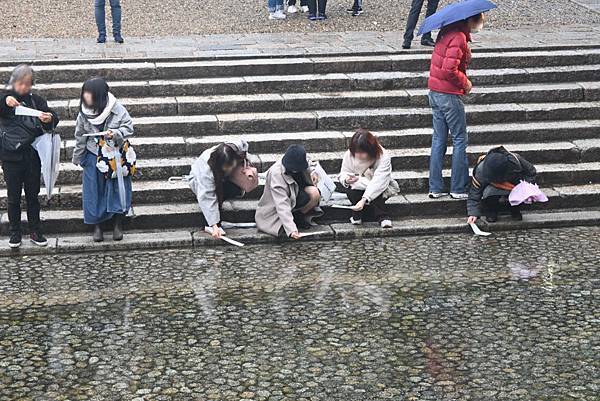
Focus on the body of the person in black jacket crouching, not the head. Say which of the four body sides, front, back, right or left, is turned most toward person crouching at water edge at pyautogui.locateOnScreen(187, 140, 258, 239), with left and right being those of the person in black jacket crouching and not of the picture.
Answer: right

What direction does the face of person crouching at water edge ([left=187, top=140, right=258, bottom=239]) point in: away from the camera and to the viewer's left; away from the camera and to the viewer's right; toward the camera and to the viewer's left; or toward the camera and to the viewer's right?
toward the camera and to the viewer's right

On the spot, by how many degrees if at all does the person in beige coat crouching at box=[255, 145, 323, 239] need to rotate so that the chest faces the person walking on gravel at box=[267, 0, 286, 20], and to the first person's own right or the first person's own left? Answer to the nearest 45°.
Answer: approximately 135° to the first person's own left

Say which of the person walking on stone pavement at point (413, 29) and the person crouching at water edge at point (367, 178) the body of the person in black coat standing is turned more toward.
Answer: the person crouching at water edge

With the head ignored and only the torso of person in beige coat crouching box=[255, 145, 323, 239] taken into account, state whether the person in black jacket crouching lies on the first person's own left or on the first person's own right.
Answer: on the first person's own left

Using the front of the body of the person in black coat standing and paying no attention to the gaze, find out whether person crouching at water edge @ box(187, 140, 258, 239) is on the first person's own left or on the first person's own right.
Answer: on the first person's own left

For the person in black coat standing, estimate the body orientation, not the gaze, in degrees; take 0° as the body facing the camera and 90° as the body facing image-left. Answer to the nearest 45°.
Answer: approximately 0°

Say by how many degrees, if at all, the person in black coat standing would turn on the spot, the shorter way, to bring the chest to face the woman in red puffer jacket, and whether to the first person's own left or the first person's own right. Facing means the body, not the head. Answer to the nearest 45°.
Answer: approximately 90° to the first person's own left

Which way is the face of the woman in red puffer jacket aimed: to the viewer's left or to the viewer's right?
to the viewer's right
